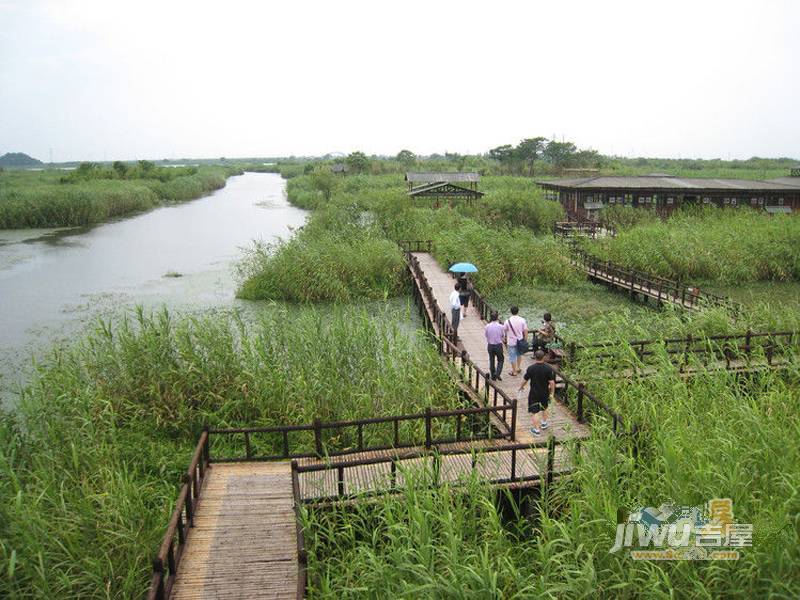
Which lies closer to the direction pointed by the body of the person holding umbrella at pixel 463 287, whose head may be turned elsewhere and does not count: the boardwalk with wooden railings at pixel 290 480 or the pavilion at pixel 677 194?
the pavilion

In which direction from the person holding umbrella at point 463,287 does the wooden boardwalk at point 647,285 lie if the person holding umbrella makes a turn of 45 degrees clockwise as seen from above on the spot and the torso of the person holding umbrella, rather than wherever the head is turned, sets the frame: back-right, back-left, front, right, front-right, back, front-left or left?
front

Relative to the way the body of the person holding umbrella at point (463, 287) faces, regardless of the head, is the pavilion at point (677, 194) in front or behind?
in front

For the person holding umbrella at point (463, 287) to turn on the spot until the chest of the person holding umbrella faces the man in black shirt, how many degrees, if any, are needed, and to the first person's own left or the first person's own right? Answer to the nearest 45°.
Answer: approximately 180°

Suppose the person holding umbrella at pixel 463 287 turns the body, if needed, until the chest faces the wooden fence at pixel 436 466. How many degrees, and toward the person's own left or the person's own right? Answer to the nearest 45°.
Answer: approximately 180°

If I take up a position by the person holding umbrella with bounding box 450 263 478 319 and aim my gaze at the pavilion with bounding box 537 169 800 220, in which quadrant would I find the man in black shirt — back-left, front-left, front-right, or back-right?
back-right

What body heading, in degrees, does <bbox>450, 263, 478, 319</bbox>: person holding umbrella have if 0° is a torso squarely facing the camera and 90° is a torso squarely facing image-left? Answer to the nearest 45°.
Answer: approximately 180°

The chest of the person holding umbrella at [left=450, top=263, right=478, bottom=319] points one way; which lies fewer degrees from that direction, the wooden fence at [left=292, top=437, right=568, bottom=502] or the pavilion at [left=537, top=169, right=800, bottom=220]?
the pavilion
